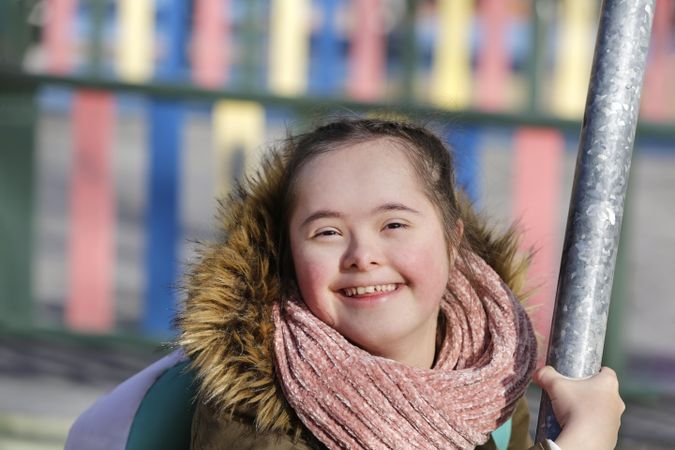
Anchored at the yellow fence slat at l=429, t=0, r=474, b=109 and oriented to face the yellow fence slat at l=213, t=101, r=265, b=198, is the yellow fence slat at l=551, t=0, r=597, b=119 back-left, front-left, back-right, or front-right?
back-left

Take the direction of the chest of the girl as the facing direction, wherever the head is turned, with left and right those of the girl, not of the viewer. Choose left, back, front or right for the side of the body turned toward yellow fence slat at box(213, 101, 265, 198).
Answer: back

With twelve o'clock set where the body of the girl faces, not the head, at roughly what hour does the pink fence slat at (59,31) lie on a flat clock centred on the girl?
The pink fence slat is roughly at 5 o'clock from the girl.

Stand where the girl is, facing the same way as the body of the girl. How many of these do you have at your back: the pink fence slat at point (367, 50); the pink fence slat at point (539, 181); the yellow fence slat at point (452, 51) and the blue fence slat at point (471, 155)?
4

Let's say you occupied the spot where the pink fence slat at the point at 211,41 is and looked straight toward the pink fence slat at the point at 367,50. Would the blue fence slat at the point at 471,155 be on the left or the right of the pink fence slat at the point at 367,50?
right

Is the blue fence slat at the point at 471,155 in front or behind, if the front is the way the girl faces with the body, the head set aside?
behind

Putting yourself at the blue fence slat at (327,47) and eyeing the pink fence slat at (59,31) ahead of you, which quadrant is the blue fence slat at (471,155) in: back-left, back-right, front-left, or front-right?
back-left

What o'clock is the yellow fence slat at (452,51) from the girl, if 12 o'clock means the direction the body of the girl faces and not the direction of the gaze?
The yellow fence slat is roughly at 6 o'clock from the girl.

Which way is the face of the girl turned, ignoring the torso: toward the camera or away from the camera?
toward the camera

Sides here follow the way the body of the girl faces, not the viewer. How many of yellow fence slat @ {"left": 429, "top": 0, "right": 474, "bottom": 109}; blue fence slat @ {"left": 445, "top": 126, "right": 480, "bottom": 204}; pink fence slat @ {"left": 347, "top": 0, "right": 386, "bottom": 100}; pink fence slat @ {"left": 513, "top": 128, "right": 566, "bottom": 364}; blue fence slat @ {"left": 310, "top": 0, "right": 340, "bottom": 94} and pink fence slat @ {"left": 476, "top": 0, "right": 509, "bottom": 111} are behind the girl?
6

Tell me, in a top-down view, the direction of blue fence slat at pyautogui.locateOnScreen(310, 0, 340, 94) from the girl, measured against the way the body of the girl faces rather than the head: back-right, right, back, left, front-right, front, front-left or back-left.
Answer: back

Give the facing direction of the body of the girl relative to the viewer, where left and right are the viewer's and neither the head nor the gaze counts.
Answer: facing the viewer
